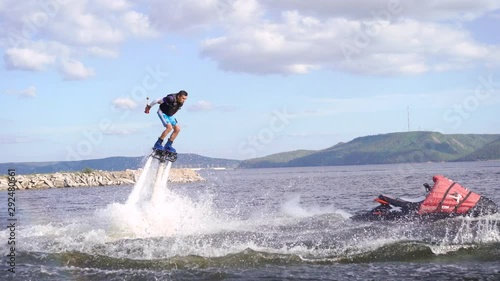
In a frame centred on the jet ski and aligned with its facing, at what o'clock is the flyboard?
The flyboard is roughly at 5 o'clock from the jet ski.

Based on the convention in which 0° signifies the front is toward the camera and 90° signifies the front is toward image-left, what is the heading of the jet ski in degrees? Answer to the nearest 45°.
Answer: approximately 270°
